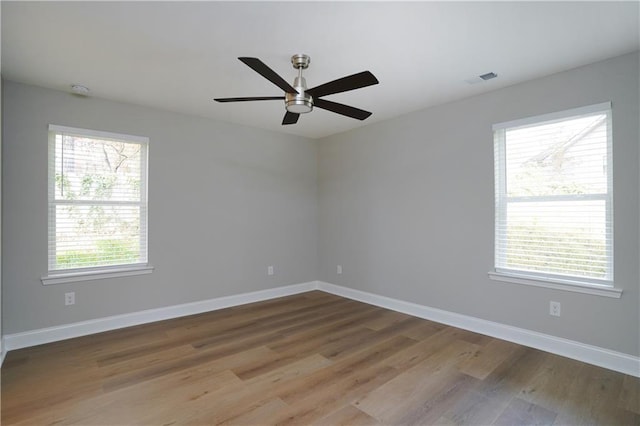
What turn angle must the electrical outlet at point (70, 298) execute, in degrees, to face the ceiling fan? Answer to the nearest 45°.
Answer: approximately 45° to its left

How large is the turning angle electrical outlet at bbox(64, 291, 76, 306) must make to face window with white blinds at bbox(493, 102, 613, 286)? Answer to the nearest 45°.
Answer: approximately 45° to its left

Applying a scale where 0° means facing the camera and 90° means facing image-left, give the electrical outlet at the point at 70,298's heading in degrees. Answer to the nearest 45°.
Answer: approximately 0°

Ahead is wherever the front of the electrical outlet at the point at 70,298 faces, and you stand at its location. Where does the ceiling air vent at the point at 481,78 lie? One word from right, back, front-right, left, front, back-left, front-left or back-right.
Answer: front-left
